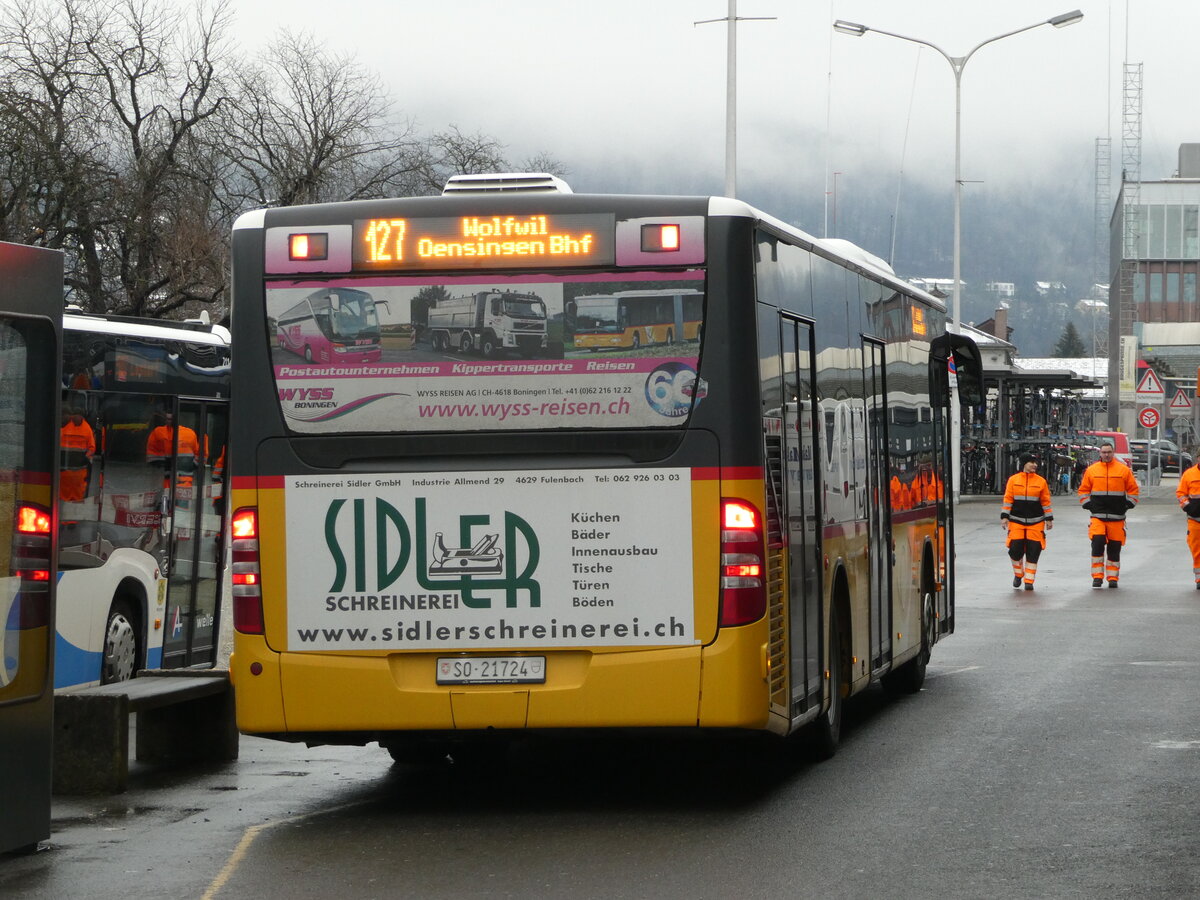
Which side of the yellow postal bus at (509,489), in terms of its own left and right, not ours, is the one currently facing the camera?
back

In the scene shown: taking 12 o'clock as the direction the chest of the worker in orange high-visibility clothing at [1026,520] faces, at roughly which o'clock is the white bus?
The white bus is roughly at 1 o'clock from the worker in orange high-visibility clothing.

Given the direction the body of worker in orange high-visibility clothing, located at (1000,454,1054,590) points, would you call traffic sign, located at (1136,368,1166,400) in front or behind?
behind

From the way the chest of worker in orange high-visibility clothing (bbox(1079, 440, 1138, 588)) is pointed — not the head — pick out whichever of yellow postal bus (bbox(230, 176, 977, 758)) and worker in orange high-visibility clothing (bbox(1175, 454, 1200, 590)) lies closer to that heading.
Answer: the yellow postal bus

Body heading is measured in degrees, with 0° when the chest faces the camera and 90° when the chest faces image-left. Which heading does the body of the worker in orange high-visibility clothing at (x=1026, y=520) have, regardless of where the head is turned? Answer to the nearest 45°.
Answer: approximately 0°

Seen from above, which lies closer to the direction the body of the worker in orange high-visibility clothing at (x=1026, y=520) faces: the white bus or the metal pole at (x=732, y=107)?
the white bus

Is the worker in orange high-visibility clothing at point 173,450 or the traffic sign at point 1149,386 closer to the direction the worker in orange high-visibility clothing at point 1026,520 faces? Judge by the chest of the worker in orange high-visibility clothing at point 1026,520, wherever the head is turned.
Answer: the worker in orange high-visibility clothing

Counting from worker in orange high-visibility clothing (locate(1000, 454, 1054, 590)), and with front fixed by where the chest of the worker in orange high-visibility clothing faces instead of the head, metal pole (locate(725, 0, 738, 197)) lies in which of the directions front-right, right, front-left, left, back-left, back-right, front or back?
back-right

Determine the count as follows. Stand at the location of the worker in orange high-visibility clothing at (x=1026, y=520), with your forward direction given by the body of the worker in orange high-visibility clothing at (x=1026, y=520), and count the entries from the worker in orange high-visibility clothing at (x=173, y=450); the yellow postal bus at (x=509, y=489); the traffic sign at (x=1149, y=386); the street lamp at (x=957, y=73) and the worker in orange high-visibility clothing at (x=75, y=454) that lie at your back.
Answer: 2
